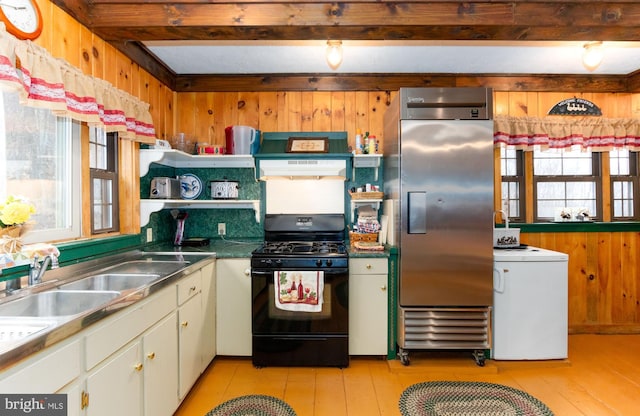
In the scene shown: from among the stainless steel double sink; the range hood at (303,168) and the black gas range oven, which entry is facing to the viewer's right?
the stainless steel double sink

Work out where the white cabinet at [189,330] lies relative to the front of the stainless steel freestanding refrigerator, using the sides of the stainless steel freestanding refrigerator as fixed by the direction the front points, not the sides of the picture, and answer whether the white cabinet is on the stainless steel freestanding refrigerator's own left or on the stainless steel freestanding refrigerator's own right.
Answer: on the stainless steel freestanding refrigerator's own right

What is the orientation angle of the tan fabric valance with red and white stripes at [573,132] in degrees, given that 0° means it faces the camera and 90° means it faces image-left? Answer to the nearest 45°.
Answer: approximately 0°

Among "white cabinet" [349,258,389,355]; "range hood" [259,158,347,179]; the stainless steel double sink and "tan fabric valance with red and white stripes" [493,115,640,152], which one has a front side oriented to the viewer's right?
the stainless steel double sink

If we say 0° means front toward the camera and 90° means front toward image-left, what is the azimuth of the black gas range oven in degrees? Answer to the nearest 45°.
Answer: approximately 0°

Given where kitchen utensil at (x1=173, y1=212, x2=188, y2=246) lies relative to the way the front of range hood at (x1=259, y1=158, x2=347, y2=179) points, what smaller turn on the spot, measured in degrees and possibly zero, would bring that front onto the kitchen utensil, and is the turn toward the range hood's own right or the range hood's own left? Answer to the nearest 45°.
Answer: approximately 90° to the range hood's own right
